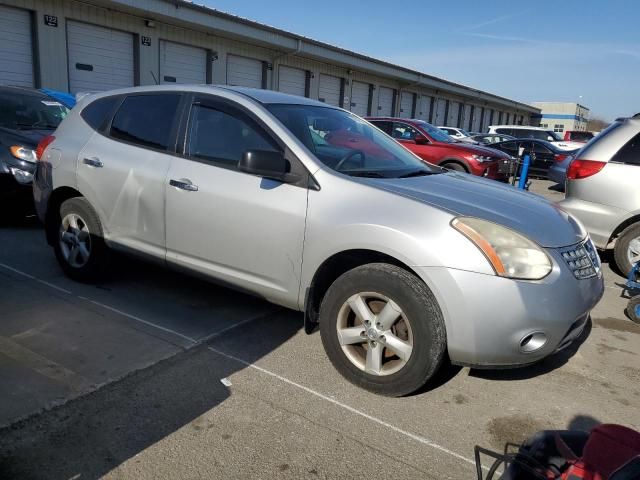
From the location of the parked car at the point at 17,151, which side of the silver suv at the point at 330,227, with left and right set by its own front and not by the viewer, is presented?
back

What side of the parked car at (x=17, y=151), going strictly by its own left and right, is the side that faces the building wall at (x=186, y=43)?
left

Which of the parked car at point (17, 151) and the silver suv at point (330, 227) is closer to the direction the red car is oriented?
the silver suv

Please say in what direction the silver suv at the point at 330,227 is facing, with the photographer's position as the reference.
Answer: facing the viewer and to the right of the viewer

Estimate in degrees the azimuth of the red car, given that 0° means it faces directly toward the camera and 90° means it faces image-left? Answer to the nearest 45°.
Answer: approximately 315°

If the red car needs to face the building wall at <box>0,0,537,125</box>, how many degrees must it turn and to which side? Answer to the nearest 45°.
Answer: approximately 180°

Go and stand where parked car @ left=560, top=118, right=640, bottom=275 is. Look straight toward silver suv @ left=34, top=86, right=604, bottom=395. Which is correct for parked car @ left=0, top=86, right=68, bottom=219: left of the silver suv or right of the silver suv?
right

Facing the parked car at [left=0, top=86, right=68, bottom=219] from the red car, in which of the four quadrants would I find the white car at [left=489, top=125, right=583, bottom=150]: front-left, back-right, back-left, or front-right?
back-right

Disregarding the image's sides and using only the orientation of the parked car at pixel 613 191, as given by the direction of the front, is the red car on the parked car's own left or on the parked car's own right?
on the parked car's own left
